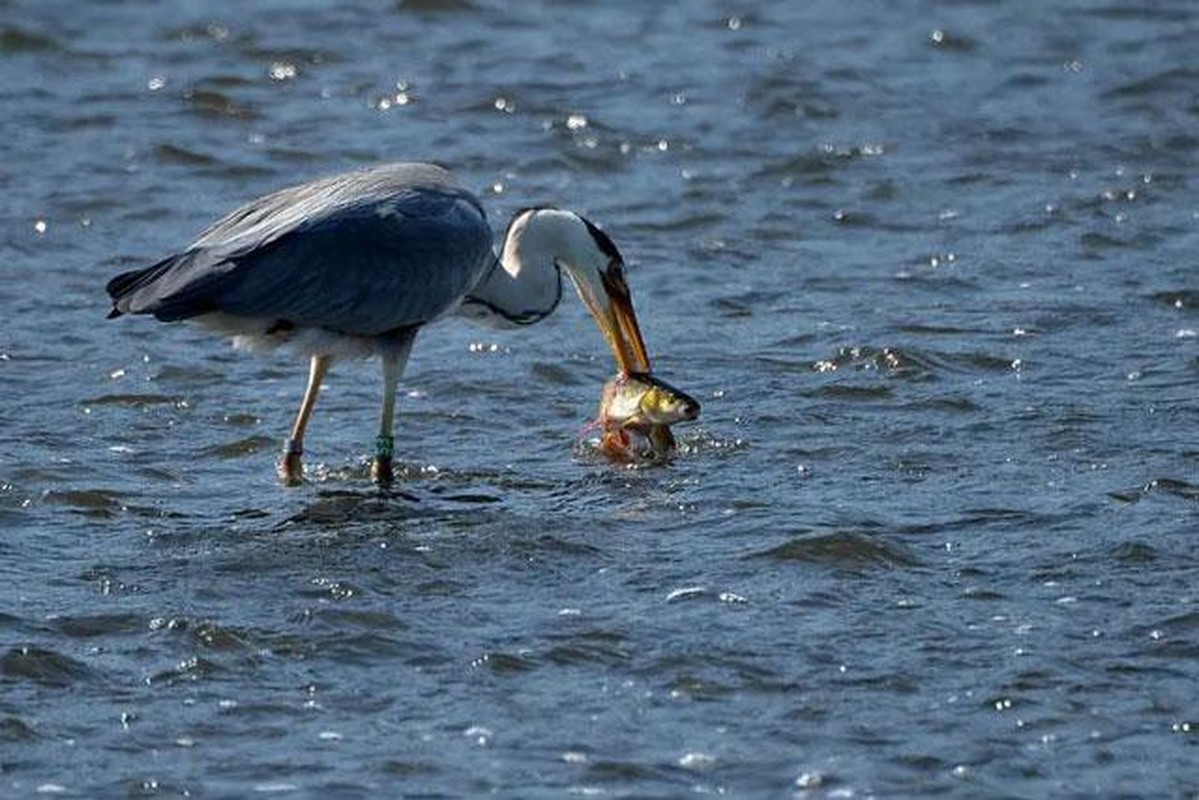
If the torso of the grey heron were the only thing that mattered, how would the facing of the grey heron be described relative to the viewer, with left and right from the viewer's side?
facing to the right of the viewer
